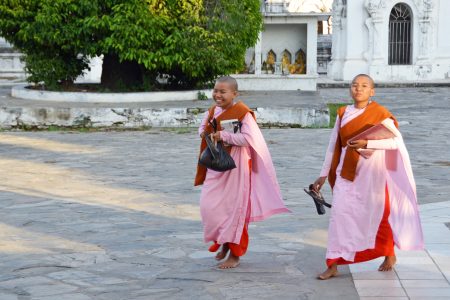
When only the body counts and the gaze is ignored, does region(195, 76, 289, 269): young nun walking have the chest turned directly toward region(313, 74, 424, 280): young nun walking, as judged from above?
no

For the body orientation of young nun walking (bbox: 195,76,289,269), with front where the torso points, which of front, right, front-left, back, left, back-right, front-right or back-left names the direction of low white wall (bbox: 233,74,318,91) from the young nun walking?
back-right

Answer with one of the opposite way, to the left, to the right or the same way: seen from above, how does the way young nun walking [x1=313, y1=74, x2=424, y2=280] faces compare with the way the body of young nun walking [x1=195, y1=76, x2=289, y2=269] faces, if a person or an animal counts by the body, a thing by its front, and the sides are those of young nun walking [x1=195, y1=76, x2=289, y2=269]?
the same way

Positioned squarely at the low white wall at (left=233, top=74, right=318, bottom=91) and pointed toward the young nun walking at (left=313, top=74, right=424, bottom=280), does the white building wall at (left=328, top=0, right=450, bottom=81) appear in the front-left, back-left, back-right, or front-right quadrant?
back-left

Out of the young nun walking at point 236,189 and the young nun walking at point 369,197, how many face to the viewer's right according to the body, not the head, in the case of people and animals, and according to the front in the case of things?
0

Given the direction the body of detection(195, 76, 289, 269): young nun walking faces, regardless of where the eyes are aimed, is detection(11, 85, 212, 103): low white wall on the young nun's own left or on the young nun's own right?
on the young nun's own right

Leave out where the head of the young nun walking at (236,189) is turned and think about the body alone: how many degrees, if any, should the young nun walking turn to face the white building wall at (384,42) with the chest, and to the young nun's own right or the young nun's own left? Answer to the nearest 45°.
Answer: approximately 135° to the young nun's own right

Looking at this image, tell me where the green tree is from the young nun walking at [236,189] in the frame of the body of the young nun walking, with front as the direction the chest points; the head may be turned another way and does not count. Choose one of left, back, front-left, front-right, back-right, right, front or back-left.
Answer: back-right

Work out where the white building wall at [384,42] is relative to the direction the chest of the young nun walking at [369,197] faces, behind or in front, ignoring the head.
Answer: behind

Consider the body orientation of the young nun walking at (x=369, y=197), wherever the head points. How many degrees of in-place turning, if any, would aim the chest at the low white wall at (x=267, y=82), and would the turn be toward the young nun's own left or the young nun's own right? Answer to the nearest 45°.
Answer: approximately 135° to the young nun's own right

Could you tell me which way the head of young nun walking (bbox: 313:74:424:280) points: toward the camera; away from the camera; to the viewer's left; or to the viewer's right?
toward the camera

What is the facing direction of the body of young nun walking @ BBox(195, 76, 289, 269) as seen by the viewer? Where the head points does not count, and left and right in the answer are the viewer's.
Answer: facing the viewer and to the left of the viewer
